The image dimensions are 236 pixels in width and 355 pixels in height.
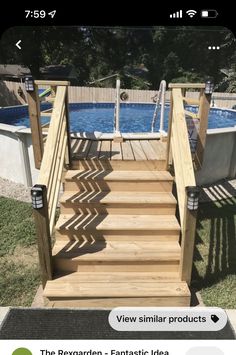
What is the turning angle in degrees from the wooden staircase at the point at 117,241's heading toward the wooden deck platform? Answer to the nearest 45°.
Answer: approximately 180°

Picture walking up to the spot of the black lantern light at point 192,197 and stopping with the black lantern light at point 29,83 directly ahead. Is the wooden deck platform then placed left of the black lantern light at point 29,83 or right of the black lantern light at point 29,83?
right

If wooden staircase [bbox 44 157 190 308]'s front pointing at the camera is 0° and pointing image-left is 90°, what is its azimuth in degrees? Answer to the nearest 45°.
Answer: approximately 0°
